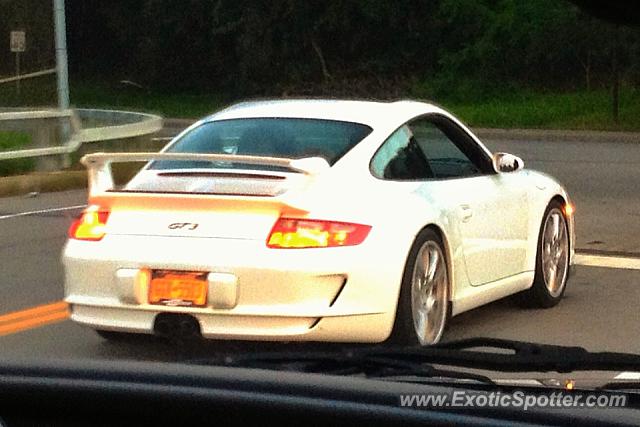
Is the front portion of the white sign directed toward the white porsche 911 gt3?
yes

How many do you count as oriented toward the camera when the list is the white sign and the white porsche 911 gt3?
1

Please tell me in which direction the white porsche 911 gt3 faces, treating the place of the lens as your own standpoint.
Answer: facing away from the viewer and to the right of the viewer

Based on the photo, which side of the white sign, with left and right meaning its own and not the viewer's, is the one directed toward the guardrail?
front

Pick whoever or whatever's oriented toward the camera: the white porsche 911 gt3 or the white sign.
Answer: the white sign

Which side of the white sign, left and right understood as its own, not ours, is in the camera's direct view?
front

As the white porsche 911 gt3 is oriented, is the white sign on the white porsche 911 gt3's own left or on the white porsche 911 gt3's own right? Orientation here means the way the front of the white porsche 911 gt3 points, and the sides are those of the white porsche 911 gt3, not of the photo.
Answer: on the white porsche 911 gt3's own left
